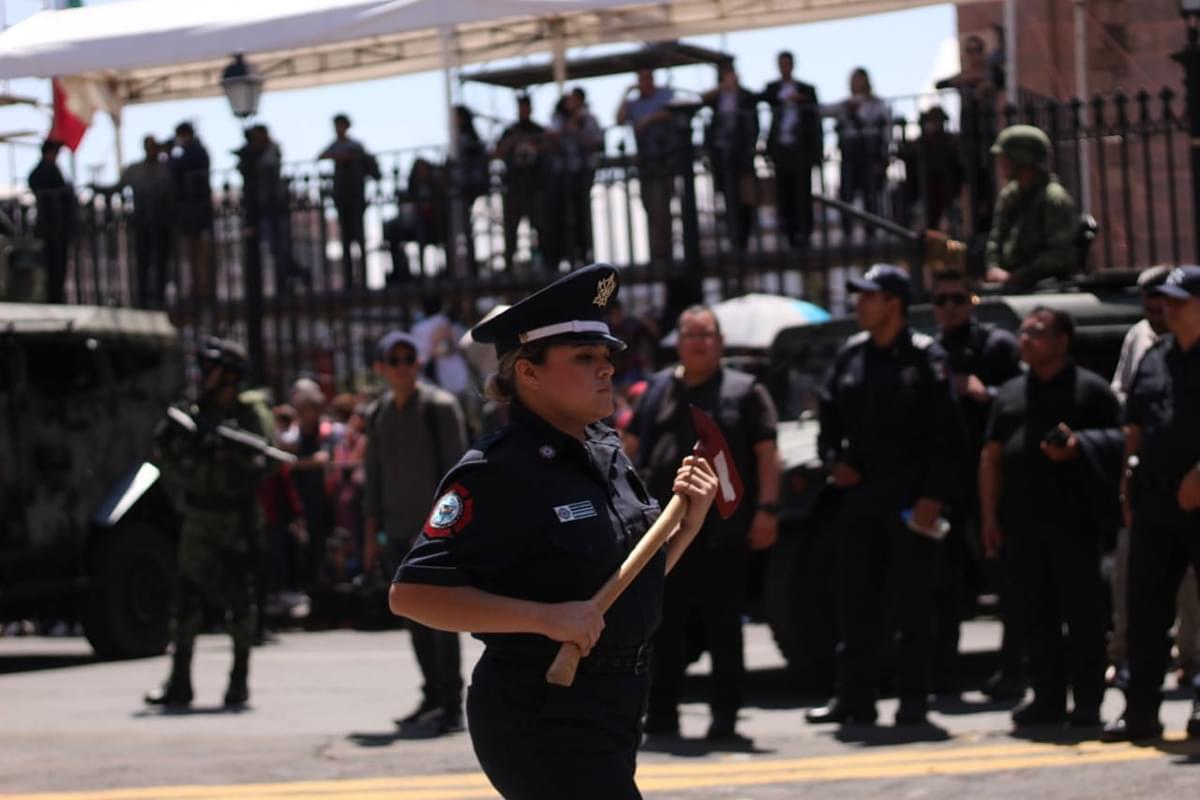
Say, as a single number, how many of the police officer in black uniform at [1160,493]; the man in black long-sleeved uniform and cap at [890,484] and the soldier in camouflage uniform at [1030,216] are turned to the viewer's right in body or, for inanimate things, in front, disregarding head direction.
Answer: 0

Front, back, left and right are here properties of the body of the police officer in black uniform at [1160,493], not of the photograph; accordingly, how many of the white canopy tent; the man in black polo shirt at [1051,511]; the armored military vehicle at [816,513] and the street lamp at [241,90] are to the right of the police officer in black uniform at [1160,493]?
4

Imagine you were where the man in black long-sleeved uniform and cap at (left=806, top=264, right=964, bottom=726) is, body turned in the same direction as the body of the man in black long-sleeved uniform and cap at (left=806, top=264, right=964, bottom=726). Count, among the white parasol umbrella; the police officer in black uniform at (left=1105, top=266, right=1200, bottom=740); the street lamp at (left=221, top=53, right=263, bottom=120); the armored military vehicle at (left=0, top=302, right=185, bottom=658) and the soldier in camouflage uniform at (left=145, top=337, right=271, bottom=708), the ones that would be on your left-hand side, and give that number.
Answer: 1

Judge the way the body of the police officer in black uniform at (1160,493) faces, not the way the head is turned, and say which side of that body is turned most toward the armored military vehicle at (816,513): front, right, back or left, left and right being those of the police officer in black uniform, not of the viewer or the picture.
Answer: right

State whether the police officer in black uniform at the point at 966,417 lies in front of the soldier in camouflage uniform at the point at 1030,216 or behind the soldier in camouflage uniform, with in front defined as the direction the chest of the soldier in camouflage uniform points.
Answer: in front

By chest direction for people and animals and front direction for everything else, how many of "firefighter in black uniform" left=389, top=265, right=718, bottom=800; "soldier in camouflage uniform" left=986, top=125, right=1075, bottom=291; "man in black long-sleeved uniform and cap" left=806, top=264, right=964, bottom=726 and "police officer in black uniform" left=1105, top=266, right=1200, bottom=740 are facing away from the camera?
0

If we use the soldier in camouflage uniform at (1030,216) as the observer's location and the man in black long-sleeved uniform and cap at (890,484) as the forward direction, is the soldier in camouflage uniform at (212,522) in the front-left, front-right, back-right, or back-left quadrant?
front-right

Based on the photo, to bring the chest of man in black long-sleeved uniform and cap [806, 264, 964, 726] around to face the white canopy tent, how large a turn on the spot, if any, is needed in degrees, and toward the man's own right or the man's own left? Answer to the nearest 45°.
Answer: approximately 90° to the man's own right

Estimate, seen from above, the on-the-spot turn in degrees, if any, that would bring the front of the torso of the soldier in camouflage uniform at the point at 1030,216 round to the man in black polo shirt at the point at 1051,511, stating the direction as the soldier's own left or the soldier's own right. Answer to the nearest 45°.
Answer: approximately 45° to the soldier's own left

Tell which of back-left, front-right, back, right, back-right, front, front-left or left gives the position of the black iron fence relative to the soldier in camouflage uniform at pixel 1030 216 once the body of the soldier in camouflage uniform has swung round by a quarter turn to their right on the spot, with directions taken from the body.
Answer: front

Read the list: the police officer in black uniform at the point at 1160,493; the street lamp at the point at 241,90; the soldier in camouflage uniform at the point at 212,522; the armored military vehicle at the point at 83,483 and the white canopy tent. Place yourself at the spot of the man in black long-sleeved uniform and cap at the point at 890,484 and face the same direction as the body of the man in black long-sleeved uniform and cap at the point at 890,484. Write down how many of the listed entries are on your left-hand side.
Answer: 1

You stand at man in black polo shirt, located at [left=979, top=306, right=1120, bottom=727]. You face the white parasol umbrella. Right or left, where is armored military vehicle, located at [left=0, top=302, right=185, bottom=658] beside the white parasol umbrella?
left

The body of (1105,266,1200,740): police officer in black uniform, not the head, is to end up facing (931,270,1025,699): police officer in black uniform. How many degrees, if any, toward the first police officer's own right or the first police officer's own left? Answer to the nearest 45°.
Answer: approximately 90° to the first police officer's own right

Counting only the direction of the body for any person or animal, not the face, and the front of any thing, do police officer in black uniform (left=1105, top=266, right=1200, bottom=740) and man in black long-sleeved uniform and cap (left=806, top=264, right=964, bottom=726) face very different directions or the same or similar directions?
same or similar directions
